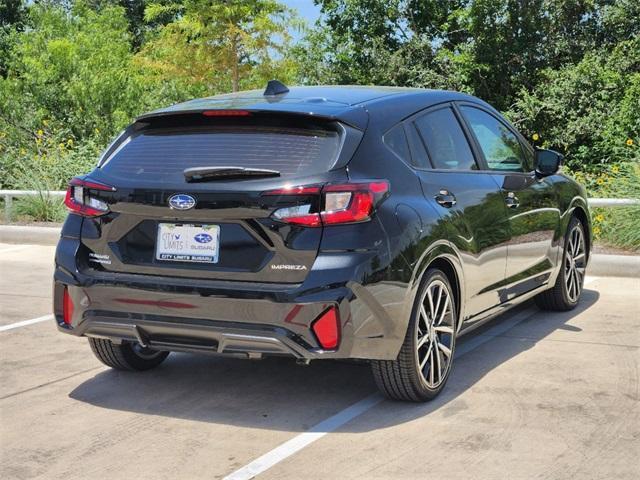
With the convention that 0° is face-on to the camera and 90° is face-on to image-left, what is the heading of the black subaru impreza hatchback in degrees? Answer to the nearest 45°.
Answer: approximately 225°
